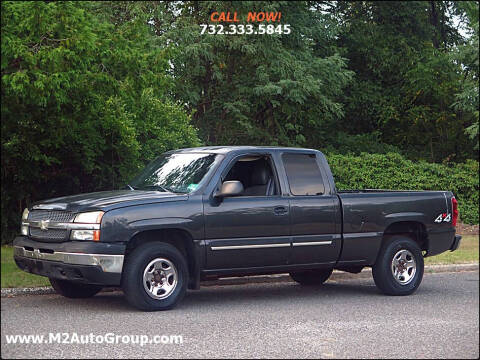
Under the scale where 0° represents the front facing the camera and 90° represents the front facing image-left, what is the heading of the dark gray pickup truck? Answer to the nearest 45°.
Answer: approximately 45°

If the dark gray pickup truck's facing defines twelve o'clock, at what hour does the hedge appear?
The hedge is roughly at 5 o'clock from the dark gray pickup truck.

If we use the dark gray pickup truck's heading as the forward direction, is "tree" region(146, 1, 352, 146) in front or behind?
behind

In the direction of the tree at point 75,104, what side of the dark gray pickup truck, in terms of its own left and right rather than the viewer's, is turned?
right

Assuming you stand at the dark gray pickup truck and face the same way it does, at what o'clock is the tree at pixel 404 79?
The tree is roughly at 5 o'clock from the dark gray pickup truck.
